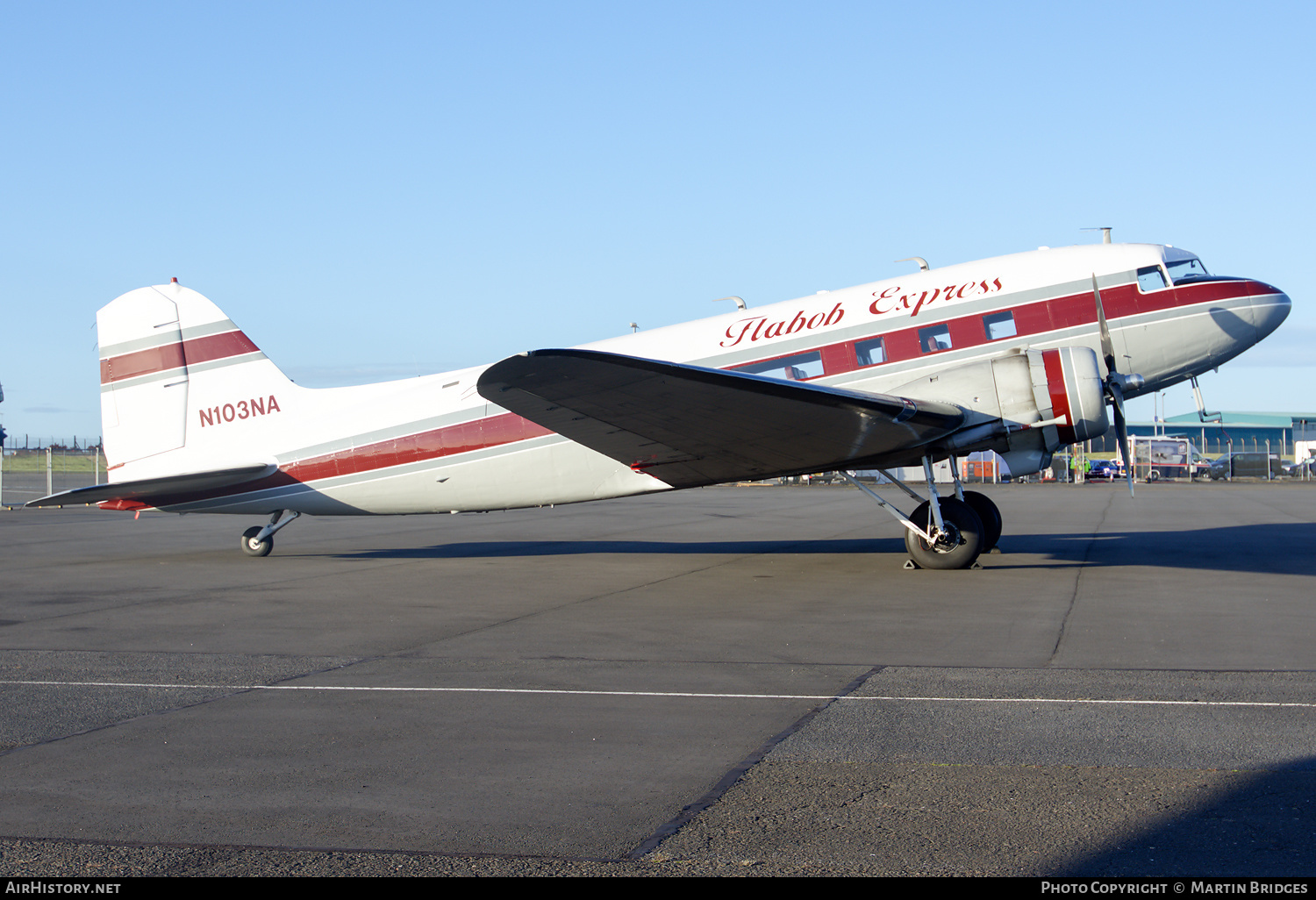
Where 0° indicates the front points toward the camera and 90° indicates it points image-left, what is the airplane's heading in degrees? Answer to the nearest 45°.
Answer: approximately 270°
